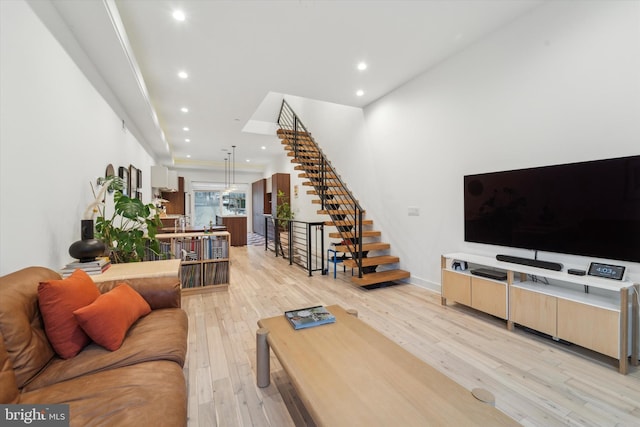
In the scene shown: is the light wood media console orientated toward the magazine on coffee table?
yes

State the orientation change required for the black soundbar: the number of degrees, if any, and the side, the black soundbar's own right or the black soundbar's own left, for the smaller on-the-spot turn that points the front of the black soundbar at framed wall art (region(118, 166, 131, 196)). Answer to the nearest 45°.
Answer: approximately 45° to the black soundbar's own right

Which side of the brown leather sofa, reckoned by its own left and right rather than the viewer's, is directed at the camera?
right

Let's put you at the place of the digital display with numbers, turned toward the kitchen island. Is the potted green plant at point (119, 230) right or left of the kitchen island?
left

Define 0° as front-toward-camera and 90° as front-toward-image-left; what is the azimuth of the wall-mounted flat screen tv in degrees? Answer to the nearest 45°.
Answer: approximately 45°

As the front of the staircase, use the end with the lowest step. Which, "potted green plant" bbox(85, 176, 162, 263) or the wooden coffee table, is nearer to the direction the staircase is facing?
the wooden coffee table

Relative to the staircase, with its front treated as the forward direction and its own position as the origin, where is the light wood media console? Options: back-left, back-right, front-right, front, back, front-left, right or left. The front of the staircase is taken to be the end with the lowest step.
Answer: front

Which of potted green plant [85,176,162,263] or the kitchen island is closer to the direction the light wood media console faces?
the potted green plant

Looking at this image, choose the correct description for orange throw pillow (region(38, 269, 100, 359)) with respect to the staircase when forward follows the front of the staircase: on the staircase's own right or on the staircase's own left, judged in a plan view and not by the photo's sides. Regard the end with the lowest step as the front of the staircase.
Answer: on the staircase's own right

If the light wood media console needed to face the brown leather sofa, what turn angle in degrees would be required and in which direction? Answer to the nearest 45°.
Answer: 0° — it already faces it

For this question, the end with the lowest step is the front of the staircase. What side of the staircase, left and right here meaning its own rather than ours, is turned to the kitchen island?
back

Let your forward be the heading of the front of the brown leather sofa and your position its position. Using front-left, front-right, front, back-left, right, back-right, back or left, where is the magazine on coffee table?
front

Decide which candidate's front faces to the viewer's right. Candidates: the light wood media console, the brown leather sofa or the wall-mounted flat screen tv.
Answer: the brown leather sofa

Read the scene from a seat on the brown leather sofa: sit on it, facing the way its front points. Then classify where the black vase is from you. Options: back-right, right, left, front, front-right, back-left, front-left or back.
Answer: left

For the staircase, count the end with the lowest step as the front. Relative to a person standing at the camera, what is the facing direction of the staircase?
facing the viewer and to the right of the viewer

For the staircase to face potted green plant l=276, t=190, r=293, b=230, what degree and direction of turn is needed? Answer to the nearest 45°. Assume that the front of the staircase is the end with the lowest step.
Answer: approximately 180°

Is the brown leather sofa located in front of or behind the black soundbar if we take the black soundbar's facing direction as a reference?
in front

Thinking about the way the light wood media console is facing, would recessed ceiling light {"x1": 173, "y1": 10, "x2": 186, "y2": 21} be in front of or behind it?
in front
